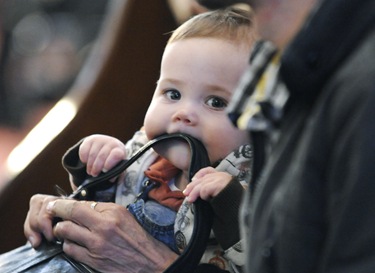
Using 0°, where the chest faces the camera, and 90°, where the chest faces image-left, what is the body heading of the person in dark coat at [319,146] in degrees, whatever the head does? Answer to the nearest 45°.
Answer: approximately 90°
